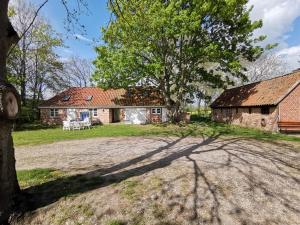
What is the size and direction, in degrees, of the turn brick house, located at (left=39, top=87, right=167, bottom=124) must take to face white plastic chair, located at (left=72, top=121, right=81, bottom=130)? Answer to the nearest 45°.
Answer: approximately 45° to its right

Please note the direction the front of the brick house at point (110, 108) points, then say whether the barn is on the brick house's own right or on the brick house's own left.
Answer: on the brick house's own left

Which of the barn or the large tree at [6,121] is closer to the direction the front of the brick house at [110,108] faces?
the large tree

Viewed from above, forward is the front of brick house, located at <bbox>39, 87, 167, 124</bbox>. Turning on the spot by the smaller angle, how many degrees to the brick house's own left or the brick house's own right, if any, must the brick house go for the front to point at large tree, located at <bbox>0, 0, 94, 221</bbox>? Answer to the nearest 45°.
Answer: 0° — it already faces it

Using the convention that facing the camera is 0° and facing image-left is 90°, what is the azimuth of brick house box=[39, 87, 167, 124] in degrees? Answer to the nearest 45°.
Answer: approximately 0°
